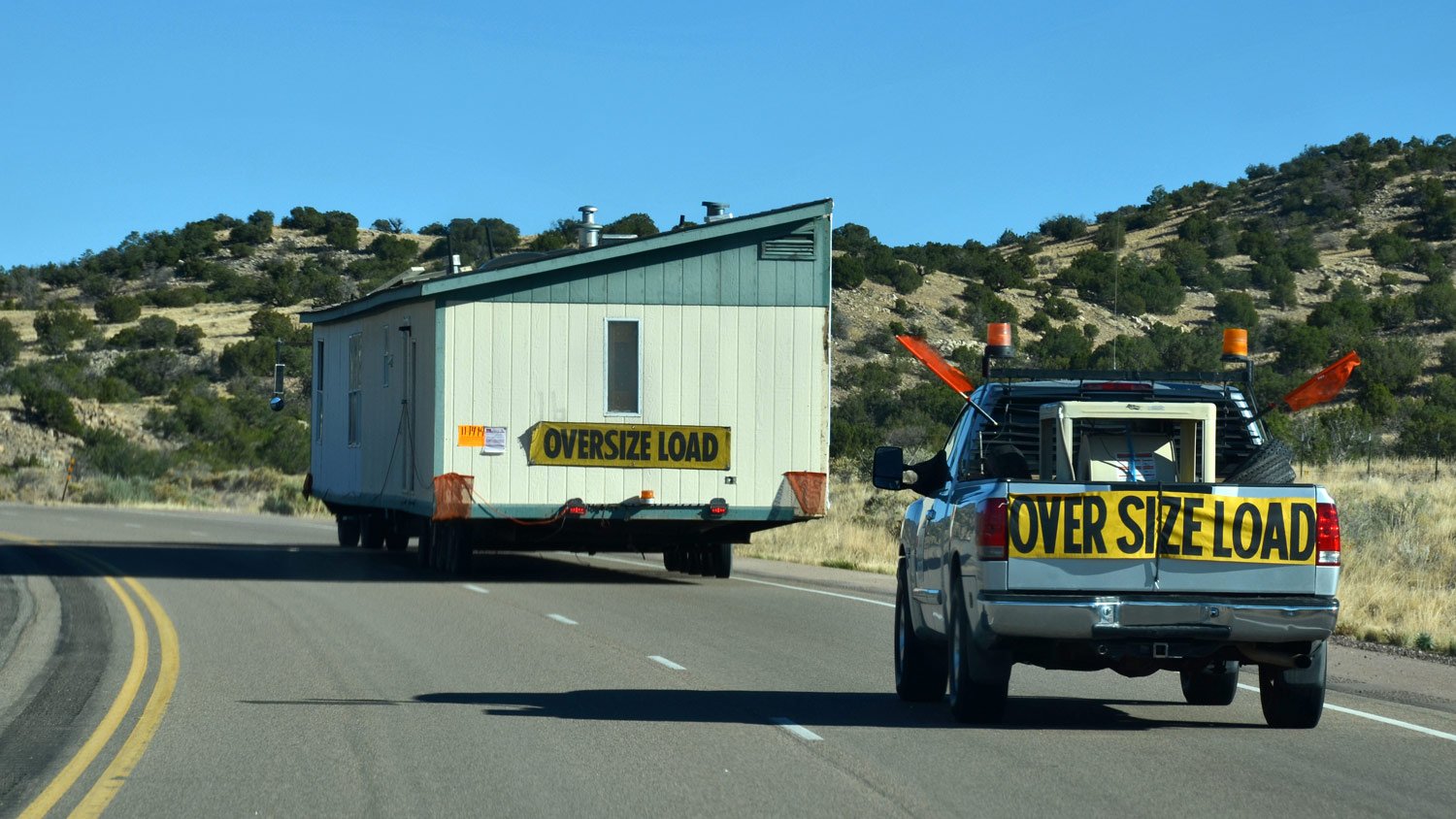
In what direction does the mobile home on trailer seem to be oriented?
away from the camera

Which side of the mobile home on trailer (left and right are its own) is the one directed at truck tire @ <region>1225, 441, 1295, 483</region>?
back

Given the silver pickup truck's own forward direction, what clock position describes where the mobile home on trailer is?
The mobile home on trailer is roughly at 11 o'clock from the silver pickup truck.

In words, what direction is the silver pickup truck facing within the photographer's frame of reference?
facing away from the viewer

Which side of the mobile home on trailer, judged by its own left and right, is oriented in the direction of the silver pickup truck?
back

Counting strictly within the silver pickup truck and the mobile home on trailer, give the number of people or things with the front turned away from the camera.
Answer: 2
